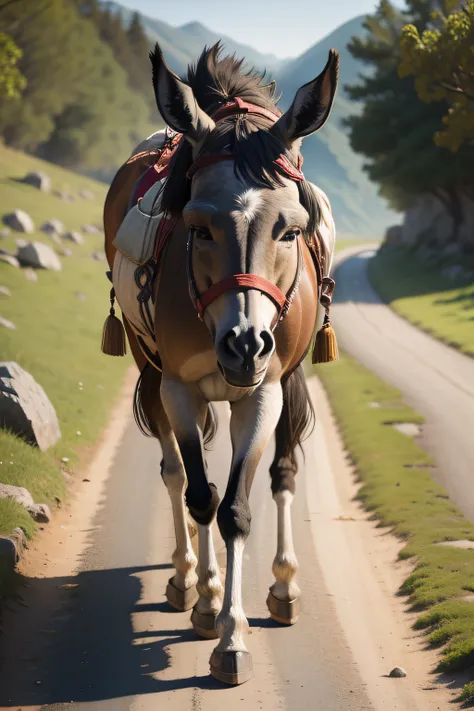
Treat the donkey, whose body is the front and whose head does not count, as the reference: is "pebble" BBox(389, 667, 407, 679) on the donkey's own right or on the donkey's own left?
on the donkey's own left

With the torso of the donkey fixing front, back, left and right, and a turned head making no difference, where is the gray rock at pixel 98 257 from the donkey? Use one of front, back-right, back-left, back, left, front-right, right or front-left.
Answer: back

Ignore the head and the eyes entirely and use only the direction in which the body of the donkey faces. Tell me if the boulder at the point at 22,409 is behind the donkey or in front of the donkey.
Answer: behind

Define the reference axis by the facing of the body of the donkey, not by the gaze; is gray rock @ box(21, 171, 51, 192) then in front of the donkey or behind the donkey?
behind

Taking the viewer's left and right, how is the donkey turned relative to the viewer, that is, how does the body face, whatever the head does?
facing the viewer

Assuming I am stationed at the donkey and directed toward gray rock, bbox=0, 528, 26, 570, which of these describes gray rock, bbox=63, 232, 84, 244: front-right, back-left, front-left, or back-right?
front-right

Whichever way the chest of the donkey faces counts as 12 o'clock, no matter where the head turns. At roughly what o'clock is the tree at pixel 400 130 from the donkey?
The tree is roughly at 6 o'clock from the donkey.

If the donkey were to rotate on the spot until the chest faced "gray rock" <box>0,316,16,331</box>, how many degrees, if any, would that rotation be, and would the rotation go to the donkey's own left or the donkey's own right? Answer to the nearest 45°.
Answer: approximately 180°

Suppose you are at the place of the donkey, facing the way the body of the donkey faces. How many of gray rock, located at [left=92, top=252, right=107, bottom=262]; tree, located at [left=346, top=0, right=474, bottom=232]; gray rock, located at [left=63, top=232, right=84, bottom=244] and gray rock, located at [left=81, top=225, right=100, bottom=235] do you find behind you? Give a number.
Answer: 4

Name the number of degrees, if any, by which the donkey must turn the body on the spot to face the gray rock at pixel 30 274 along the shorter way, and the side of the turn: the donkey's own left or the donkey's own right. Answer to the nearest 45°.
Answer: approximately 180°

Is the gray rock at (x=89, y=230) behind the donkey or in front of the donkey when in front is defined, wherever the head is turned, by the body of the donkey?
behind
